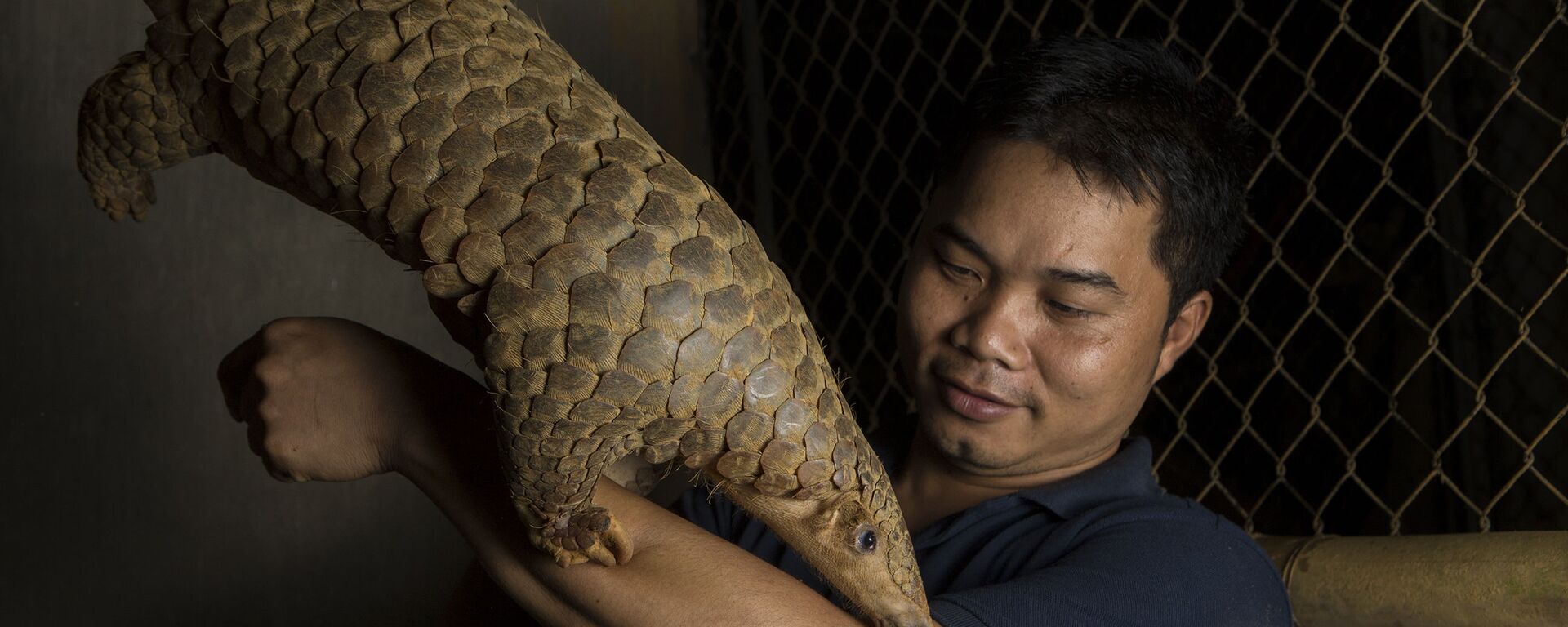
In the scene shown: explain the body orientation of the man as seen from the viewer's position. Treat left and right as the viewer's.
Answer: facing the viewer and to the left of the viewer
